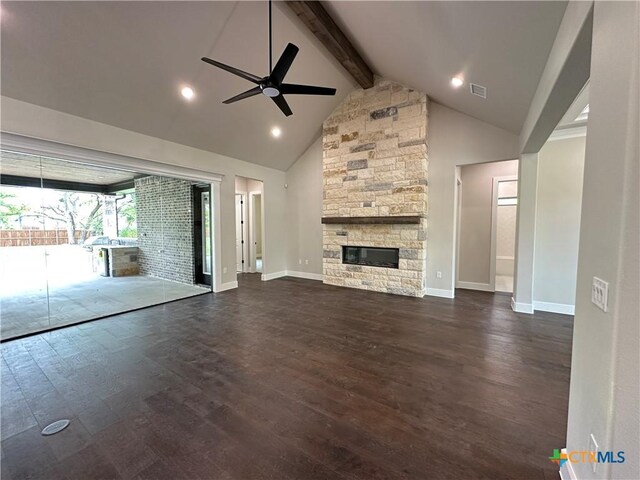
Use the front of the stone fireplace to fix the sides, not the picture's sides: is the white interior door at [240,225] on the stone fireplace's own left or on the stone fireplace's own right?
on the stone fireplace's own right

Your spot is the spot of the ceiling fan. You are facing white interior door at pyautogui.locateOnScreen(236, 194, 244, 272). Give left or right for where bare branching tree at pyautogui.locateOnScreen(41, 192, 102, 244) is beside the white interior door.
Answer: left

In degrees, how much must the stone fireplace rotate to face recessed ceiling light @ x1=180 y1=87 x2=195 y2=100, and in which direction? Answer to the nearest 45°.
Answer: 0° — it already faces it

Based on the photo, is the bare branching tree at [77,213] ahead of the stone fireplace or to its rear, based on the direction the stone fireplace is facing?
to the rear

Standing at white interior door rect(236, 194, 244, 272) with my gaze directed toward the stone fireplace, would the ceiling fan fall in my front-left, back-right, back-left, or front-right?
front-right

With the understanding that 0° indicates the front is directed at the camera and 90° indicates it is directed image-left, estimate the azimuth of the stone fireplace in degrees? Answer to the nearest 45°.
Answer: approximately 45°

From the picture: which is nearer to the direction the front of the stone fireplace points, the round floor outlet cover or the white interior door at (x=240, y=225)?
the round floor outlet cover
